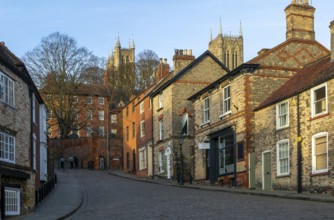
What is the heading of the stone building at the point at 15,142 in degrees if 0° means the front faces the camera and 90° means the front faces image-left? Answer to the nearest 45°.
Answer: approximately 315°

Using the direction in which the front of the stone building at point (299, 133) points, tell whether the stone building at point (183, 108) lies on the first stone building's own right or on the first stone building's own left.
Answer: on the first stone building's own right

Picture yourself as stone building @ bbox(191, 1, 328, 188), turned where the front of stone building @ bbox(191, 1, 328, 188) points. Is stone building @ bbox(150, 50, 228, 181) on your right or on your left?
on your right

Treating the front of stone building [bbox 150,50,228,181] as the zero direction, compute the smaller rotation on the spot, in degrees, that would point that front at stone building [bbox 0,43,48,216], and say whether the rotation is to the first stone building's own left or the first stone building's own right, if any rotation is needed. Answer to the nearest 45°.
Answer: approximately 45° to the first stone building's own left

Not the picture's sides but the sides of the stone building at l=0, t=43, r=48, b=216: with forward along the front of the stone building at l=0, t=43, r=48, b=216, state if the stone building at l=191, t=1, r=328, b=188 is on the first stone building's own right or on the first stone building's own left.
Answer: on the first stone building's own left

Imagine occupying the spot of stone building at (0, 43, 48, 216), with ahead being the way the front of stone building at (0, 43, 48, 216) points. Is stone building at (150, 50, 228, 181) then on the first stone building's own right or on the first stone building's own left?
on the first stone building's own left
